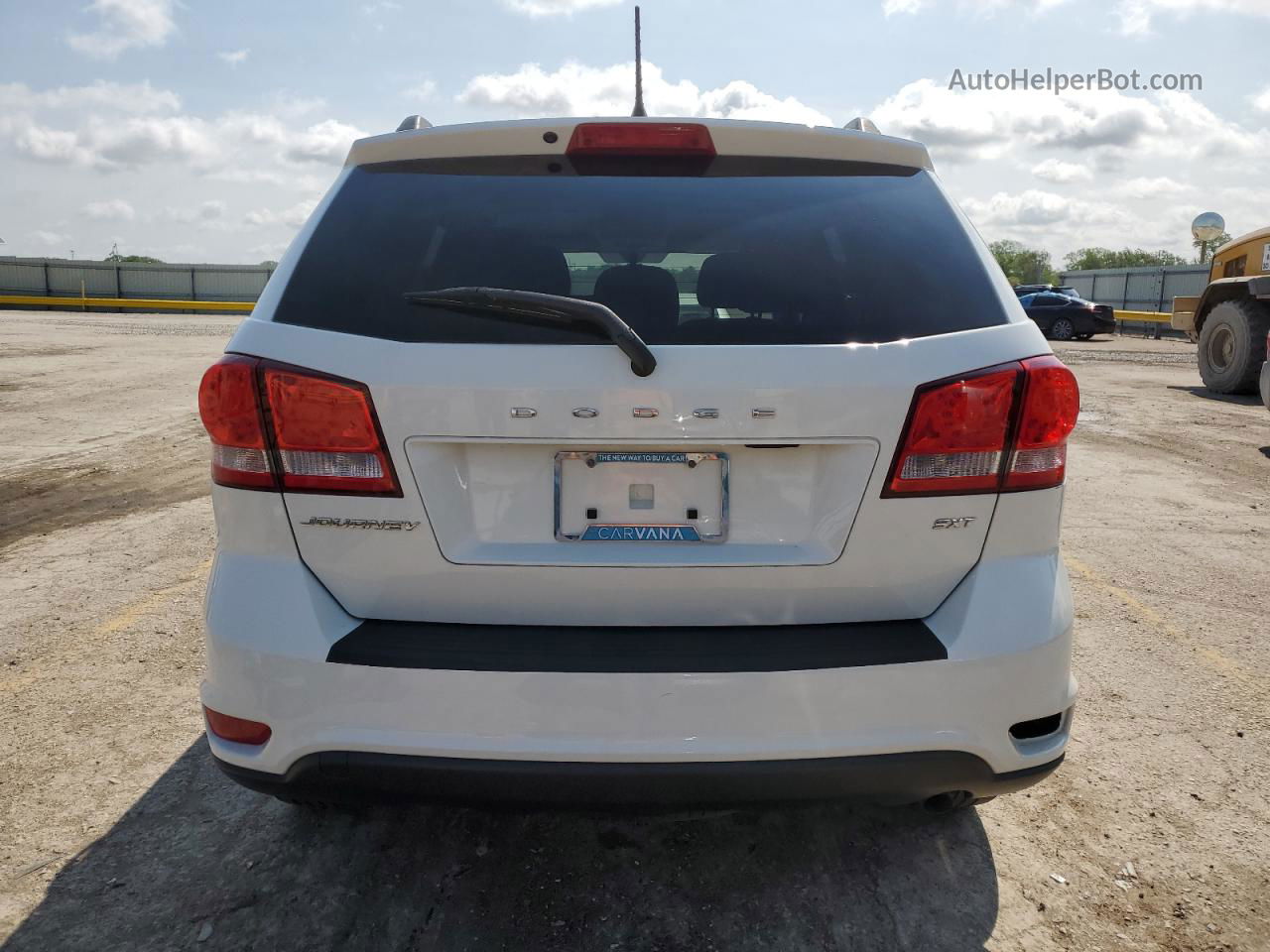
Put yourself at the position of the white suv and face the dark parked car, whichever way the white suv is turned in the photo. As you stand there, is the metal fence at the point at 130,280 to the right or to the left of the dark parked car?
left

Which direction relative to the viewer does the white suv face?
away from the camera

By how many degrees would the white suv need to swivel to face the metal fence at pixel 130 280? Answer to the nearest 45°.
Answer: approximately 45° to its left

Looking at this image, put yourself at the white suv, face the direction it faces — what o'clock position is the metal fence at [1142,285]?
The metal fence is roughly at 1 o'clock from the white suv.

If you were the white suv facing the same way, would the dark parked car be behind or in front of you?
in front

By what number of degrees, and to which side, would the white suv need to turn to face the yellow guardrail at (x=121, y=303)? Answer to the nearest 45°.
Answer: approximately 45° to its left

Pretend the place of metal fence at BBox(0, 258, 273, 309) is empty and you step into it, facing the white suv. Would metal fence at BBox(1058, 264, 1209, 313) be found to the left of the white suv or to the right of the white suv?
left
